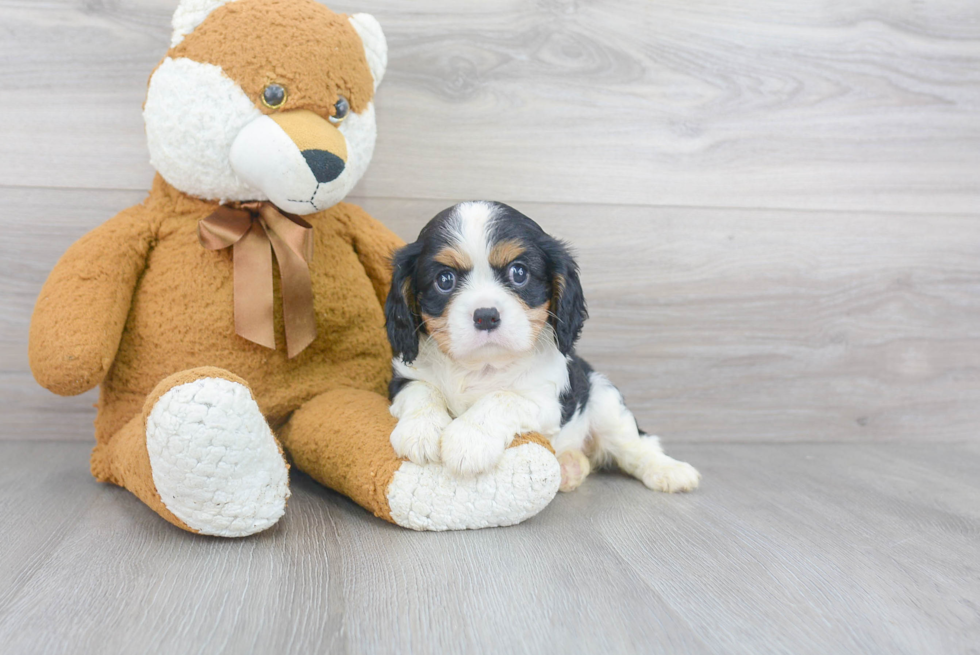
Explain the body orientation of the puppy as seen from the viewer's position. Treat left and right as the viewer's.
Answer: facing the viewer and to the left of the viewer

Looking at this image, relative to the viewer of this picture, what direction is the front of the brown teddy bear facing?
facing the viewer and to the right of the viewer
